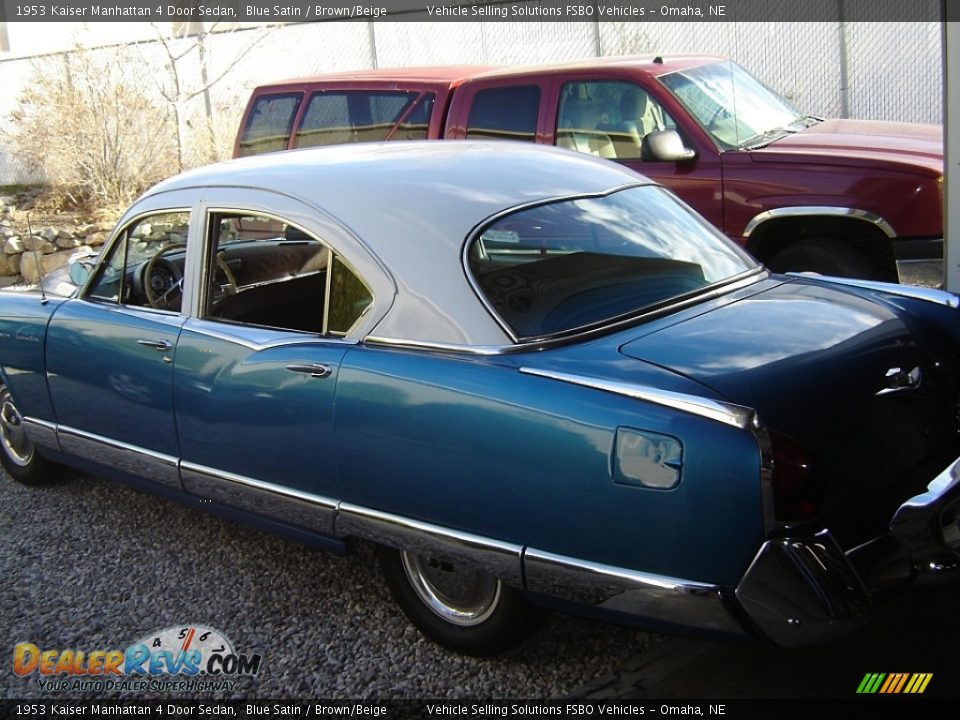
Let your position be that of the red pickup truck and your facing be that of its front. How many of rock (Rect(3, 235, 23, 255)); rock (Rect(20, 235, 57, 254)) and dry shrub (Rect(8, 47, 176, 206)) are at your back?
3

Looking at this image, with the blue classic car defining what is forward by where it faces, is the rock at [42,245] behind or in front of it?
in front

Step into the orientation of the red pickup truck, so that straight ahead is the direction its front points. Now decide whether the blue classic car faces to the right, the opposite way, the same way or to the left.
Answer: the opposite way

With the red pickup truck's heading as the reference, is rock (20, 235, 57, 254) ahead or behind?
behind

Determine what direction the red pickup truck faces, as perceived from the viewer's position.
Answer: facing the viewer and to the right of the viewer

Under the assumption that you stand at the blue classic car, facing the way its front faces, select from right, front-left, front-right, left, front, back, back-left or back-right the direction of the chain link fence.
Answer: front-right

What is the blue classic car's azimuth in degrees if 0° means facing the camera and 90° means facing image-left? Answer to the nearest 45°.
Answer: approximately 135°

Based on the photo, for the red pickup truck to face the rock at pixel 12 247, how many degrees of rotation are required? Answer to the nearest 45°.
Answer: approximately 180°
